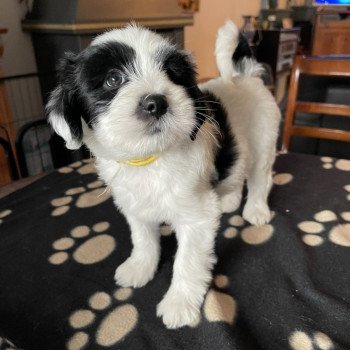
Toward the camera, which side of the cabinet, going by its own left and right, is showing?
front

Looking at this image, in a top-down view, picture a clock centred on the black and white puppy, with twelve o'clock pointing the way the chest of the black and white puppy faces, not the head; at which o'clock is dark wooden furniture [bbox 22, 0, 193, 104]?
The dark wooden furniture is roughly at 4 o'clock from the black and white puppy.

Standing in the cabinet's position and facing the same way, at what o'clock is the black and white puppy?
The black and white puppy is roughly at 12 o'clock from the cabinet.

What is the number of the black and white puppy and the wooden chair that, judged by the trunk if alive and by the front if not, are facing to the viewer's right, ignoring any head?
0

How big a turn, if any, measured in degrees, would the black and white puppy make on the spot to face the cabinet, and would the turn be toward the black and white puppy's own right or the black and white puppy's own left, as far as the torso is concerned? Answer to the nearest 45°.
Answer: approximately 180°

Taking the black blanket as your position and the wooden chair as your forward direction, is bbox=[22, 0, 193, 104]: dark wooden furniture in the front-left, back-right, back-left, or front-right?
front-left

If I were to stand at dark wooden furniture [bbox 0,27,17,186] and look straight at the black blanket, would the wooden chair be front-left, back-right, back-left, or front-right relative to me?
front-left

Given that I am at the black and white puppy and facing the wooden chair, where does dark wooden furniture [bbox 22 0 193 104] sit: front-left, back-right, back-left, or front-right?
front-left

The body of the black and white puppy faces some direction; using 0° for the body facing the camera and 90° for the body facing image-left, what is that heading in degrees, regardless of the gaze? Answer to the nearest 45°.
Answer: approximately 45°

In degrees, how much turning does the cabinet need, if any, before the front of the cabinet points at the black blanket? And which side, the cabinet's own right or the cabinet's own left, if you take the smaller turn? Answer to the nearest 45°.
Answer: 0° — it already faces it

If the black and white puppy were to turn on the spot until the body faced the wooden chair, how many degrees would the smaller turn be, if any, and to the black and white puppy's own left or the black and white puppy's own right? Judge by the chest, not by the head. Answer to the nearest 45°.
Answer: approximately 180°

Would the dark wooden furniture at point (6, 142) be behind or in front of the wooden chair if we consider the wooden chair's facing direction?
in front
